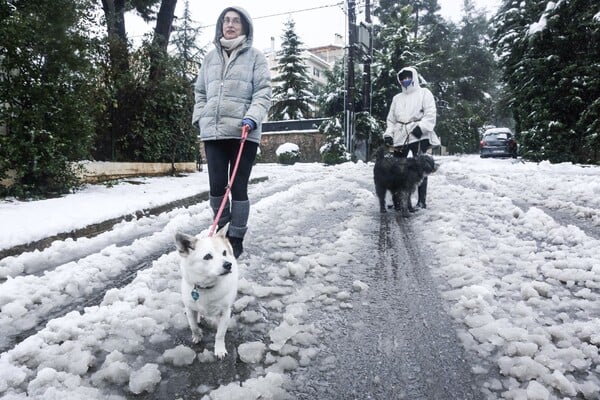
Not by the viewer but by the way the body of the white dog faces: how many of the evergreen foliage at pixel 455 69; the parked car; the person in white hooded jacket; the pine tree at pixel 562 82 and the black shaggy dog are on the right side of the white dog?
0

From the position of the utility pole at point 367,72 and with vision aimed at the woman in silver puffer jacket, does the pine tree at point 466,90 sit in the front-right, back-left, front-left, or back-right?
back-left

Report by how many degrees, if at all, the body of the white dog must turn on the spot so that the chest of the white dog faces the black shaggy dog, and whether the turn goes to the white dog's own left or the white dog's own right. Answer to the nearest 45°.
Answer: approximately 135° to the white dog's own left

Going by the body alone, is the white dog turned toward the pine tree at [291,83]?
no

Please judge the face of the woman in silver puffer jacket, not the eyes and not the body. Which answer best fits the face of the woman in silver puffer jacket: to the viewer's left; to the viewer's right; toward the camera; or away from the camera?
toward the camera

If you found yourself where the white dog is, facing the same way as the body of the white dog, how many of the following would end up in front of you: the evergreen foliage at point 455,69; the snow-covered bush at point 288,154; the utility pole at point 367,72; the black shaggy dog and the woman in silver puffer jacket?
0

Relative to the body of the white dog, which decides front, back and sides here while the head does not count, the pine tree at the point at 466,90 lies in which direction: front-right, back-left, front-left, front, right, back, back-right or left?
back-left

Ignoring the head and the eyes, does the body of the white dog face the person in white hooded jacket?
no

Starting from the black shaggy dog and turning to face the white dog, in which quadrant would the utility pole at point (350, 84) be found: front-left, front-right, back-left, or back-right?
back-right

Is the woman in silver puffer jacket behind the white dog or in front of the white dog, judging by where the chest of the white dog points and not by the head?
behind

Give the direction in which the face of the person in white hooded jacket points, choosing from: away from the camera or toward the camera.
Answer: toward the camera

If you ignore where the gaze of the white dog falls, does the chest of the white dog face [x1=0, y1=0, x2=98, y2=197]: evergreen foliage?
no

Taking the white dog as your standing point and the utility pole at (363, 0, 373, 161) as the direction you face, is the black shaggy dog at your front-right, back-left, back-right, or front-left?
front-right

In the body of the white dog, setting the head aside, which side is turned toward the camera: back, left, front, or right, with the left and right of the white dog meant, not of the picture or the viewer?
front

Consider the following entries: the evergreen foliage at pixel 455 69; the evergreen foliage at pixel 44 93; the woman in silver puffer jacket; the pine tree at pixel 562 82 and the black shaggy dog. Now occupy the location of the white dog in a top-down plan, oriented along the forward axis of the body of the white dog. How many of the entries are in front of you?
0

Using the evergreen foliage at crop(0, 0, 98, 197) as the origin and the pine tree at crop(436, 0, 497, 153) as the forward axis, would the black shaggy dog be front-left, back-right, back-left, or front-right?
front-right

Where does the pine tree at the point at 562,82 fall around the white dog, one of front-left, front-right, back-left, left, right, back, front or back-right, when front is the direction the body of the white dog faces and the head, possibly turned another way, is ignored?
back-left
